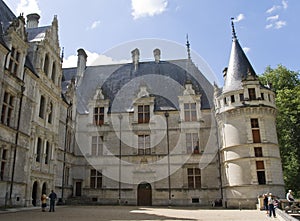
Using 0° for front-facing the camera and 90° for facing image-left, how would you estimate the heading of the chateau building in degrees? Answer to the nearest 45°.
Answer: approximately 0°

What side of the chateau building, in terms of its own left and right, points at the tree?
left
